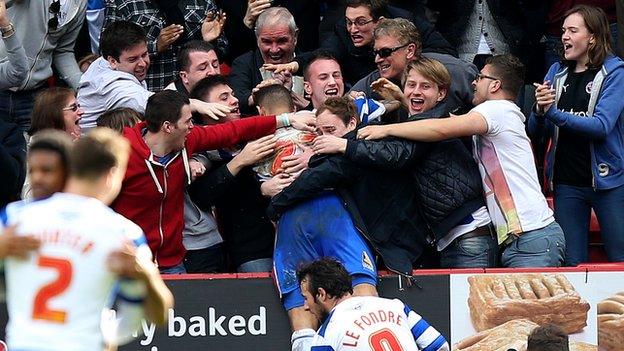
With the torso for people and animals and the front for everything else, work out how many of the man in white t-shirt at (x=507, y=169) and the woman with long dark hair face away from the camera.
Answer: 0

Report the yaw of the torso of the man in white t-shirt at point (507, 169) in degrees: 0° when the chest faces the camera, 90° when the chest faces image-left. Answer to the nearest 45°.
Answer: approximately 90°

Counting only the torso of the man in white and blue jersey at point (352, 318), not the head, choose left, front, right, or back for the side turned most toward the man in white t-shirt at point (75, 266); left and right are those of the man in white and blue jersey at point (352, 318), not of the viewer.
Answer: left

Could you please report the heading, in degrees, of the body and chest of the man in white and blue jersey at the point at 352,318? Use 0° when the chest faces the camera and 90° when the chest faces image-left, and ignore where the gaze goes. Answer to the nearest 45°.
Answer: approximately 135°

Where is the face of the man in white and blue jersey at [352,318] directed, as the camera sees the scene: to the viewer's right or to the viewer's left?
to the viewer's left

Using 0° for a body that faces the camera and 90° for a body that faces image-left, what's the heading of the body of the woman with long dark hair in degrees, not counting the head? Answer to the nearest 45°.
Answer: approximately 45°

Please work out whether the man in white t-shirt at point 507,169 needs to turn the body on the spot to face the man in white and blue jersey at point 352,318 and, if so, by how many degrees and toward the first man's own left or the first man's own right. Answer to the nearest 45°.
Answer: approximately 45° to the first man's own left

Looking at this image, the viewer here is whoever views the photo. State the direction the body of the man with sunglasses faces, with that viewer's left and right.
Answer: facing the viewer and to the left of the viewer

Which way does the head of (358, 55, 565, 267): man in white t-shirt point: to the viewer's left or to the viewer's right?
to the viewer's left

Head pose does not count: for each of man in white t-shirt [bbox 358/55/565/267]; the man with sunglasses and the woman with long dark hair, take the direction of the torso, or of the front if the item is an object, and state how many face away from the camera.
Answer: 0

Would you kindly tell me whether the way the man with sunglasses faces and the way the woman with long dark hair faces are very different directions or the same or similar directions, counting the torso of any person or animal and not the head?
same or similar directions

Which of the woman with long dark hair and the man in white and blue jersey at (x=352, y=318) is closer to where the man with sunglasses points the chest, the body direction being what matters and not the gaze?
the man in white and blue jersey
